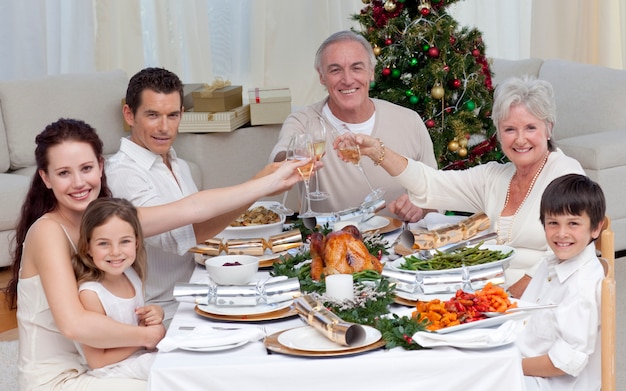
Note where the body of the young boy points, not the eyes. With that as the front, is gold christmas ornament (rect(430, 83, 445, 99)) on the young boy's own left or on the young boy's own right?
on the young boy's own right

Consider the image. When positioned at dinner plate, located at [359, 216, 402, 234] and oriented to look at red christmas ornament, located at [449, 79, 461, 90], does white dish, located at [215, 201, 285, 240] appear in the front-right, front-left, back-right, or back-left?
back-left

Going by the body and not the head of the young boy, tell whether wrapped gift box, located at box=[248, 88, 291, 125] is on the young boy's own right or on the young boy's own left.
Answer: on the young boy's own right
